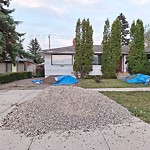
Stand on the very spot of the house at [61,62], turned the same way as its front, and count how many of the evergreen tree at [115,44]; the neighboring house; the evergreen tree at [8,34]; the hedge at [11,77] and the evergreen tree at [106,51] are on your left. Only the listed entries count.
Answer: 2

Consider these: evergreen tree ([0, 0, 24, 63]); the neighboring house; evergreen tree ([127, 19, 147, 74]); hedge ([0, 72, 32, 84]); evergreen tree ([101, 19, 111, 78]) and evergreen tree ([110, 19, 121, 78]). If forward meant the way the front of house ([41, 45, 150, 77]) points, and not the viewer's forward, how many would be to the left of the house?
3

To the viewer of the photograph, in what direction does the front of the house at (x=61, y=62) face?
facing the viewer

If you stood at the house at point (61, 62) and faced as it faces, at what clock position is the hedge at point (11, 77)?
The hedge is roughly at 2 o'clock from the house.

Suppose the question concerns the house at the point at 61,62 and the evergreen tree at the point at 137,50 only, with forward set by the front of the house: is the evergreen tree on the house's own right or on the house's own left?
on the house's own left

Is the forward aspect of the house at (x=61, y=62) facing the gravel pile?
yes

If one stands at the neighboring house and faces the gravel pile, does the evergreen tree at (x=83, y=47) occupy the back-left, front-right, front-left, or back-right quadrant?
front-left

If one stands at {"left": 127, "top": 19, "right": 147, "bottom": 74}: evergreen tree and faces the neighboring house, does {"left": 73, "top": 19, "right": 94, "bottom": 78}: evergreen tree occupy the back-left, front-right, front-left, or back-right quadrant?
front-left

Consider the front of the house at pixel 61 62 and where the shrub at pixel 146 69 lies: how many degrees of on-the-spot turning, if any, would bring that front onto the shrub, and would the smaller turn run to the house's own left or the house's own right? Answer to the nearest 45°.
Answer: approximately 90° to the house's own left

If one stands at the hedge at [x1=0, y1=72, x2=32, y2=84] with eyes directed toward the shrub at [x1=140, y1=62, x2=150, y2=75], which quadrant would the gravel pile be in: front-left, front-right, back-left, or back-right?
front-right

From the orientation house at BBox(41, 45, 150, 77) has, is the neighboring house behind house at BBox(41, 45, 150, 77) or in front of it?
behind

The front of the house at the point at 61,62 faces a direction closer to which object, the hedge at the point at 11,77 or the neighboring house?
the hedge
